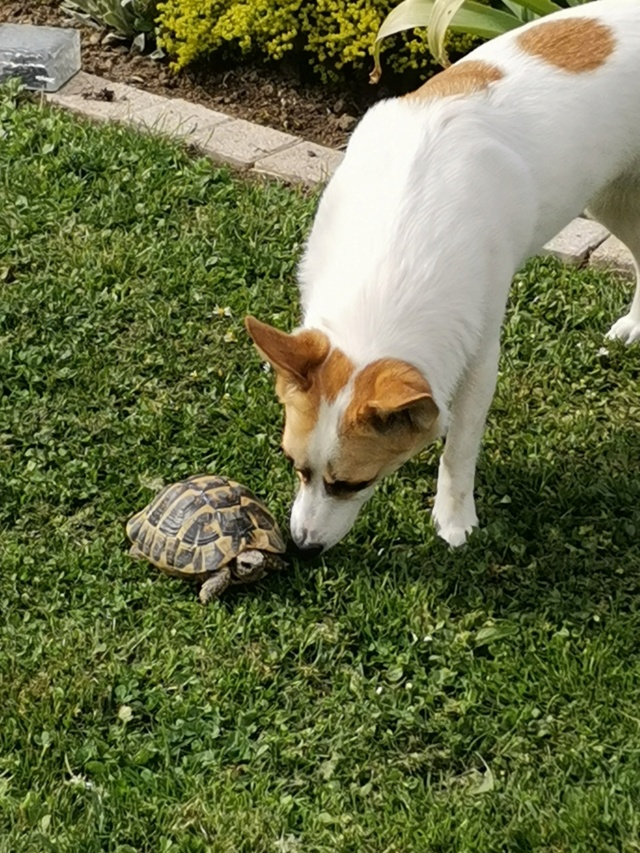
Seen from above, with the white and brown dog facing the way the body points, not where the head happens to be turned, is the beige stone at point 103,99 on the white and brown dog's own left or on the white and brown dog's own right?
on the white and brown dog's own right

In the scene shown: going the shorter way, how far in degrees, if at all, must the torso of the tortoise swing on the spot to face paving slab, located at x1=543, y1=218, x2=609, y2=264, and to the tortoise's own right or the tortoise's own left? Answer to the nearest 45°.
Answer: approximately 90° to the tortoise's own left

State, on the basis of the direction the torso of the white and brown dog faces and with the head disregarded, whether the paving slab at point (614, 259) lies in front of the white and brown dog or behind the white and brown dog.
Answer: behind

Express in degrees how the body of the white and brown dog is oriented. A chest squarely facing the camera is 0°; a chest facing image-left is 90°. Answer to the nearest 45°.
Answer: approximately 45°

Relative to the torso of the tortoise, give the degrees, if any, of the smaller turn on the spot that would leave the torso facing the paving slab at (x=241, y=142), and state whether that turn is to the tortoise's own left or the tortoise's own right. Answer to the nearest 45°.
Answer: approximately 135° to the tortoise's own left

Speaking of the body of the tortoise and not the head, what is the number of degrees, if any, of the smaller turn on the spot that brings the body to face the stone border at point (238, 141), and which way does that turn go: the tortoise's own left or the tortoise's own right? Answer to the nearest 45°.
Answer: approximately 135° to the tortoise's own left

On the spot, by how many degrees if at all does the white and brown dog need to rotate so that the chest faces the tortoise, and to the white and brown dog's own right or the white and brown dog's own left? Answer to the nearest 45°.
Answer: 0° — it already faces it

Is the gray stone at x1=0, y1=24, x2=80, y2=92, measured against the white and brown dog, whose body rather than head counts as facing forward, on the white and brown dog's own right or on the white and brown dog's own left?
on the white and brown dog's own right

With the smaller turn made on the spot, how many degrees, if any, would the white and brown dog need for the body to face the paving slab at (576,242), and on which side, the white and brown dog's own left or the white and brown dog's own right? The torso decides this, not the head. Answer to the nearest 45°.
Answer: approximately 135° to the white and brown dog's own right

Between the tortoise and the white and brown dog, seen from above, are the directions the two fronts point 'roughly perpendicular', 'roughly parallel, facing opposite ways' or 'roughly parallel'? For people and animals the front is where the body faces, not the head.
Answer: roughly perpendicular

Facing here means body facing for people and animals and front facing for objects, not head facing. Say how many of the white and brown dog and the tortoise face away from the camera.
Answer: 0
